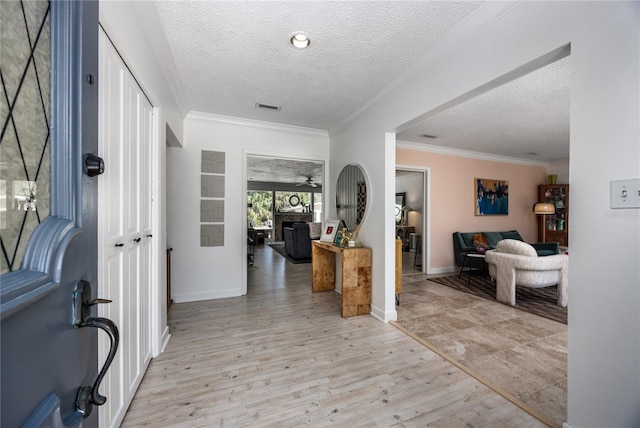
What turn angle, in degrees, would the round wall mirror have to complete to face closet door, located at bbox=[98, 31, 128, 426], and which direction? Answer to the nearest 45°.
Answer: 0° — it already faces it

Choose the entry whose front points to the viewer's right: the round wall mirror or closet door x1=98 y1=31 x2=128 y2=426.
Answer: the closet door

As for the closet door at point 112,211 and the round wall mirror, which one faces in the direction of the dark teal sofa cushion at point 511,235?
the closet door

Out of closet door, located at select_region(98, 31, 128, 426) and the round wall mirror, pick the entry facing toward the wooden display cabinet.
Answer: the closet door

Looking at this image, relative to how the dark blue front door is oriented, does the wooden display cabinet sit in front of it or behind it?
in front

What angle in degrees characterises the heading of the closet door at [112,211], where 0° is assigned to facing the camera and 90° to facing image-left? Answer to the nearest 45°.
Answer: approximately 270°

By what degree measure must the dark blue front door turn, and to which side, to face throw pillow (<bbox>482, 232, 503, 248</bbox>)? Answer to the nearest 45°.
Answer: approximately 45° to its left

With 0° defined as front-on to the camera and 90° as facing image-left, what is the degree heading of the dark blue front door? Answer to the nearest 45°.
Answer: approximately 315°

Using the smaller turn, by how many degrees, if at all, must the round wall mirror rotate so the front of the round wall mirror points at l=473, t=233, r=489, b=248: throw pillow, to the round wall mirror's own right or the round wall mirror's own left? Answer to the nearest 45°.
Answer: approximately 180°

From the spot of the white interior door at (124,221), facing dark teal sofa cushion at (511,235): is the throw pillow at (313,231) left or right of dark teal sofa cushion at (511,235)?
left

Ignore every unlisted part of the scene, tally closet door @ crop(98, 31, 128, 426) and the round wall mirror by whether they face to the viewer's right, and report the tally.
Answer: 1
